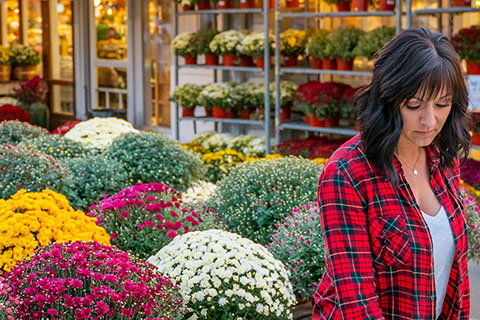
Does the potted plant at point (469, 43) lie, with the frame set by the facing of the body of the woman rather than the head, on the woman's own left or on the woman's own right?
on the woman's own left

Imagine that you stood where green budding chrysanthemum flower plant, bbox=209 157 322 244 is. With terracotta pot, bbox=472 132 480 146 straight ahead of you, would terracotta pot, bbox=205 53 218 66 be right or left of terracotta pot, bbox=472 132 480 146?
left

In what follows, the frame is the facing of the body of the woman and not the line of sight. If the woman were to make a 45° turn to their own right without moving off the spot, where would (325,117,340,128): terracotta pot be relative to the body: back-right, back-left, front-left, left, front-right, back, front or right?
back

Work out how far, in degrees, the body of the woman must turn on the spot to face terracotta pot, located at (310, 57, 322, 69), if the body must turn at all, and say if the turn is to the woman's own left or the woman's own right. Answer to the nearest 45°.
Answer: approximately 135° to the woman's own left

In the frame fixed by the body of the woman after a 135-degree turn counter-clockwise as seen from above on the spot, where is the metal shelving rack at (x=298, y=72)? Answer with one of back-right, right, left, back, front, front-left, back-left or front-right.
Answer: front

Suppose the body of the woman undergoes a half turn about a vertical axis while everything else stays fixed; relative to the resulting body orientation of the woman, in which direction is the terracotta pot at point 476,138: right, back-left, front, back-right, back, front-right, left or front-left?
front-right

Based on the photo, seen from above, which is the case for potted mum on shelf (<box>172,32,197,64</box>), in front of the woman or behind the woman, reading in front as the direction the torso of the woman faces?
behind

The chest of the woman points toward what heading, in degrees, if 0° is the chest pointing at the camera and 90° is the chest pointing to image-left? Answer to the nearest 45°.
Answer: approximately 315°

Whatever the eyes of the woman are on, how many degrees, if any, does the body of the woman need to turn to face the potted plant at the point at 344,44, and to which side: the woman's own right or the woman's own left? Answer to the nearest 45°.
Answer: approximately 135° to the woman's own left

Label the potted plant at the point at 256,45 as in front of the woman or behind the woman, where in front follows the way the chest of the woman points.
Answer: behind
